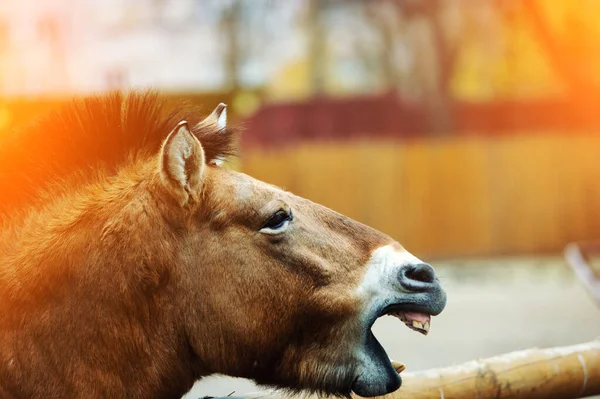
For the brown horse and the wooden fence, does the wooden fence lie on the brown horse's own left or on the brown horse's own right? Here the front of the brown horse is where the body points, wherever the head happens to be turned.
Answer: on the brown horse's own left

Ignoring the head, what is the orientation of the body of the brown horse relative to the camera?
to the viewer's right
